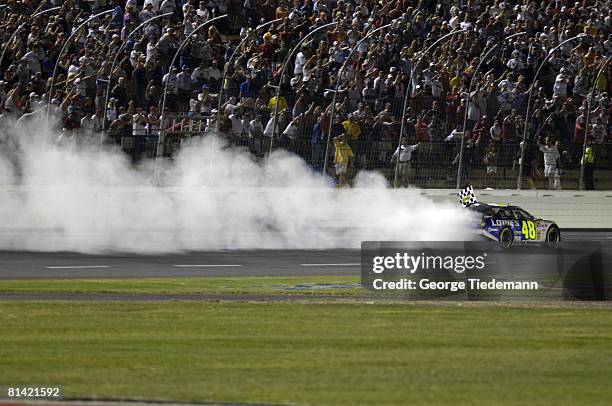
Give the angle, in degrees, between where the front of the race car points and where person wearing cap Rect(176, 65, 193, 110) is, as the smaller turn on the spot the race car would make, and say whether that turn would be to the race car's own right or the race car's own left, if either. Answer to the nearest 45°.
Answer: approximately 135° to the race car's own left

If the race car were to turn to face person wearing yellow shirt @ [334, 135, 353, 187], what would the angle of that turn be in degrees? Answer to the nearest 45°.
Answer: approximately 135° to its left

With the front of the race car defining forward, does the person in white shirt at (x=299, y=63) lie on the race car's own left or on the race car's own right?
on the race car's own left

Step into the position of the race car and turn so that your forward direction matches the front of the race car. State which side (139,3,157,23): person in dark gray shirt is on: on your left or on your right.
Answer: on your left

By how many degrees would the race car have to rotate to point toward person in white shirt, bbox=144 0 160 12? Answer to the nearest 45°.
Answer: approximately 135° to its left

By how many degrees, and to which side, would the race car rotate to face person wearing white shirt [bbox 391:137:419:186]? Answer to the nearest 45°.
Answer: approximately 135° to its left

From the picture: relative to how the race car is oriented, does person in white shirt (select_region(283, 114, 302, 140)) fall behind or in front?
behind

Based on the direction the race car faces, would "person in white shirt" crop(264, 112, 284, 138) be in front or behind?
behind

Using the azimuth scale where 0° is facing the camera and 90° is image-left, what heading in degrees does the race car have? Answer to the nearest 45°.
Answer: approximately 225°

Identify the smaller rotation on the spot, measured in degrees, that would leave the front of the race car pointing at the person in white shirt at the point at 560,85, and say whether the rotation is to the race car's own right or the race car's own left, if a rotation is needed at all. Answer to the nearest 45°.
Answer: approximately 45° to the race car's own left

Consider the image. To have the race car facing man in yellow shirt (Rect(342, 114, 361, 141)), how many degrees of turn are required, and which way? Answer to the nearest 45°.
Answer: approximately 135° to its left
